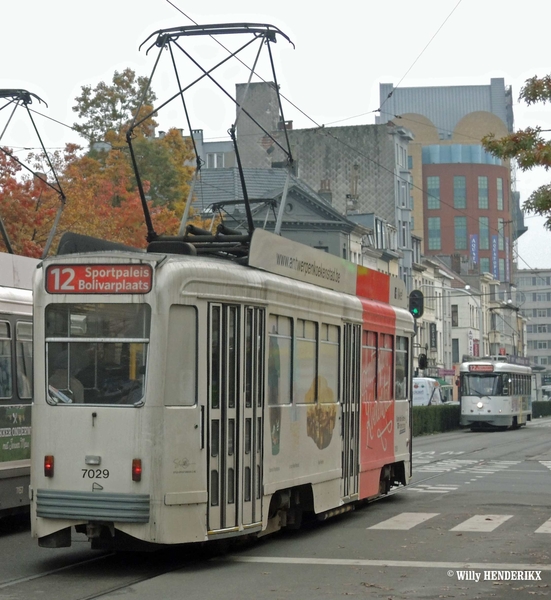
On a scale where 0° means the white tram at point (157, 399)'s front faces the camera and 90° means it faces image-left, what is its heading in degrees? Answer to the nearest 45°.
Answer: approximately 225°

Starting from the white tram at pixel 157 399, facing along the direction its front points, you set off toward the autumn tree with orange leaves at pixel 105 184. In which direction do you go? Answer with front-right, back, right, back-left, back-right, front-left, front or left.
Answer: front-left

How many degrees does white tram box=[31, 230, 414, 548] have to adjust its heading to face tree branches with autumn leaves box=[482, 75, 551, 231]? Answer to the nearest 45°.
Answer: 0° — it already faces it
